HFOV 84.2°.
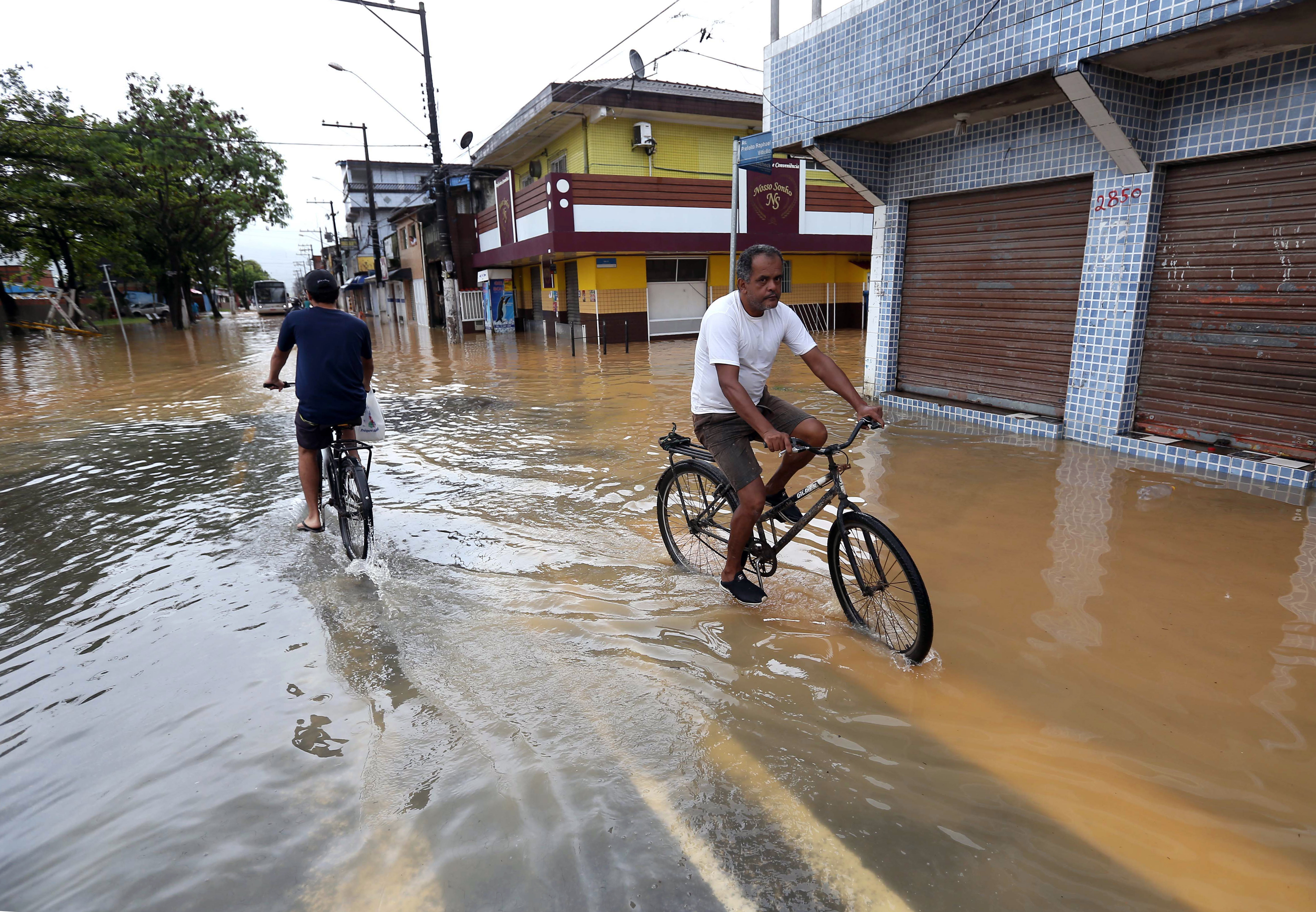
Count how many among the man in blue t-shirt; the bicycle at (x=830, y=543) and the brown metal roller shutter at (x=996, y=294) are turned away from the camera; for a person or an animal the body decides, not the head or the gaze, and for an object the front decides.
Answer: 1

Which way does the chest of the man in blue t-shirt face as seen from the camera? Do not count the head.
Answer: away from the camera

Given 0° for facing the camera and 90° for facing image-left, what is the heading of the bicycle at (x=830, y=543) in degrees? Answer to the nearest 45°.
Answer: approximately 315°

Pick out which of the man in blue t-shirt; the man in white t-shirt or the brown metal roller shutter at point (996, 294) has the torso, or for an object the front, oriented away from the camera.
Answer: the man in blue t-shirt

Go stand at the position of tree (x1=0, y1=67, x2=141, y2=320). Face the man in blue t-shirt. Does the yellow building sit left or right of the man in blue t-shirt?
left

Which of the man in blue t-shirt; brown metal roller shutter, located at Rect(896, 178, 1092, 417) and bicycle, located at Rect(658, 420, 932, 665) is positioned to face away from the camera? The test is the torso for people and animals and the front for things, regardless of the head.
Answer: the man in blue t-shirt

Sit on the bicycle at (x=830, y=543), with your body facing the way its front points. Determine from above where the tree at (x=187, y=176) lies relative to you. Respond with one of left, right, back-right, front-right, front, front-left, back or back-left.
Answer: back

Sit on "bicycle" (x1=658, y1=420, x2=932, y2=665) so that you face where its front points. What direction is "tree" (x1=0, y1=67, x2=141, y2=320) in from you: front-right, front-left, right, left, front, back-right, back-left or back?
back

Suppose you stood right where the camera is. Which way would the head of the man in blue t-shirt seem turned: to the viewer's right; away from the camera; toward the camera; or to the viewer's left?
away from the camera

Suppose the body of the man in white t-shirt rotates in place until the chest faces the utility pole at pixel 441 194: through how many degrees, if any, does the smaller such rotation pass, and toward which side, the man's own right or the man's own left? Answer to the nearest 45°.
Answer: approximately 180°

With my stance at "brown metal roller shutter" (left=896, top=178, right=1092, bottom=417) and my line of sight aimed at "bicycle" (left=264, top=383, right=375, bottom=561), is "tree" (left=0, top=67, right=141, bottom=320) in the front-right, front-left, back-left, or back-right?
front-right

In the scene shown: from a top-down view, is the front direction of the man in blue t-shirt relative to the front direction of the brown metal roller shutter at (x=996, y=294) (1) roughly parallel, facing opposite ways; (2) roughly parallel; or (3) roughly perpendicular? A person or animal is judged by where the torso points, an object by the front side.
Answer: roughly perpendicular

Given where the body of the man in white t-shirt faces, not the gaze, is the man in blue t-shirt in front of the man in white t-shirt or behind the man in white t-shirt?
behind

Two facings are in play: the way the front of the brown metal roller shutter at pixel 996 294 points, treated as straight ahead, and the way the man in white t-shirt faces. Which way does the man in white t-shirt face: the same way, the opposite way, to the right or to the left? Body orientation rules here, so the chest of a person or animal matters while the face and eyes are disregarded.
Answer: to the left

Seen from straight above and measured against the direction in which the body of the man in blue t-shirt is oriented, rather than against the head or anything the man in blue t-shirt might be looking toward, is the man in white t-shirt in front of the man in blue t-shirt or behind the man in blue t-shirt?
behind

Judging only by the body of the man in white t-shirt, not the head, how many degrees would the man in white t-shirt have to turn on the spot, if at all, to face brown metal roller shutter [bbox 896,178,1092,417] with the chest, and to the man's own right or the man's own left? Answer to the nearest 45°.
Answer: approximately 90° to the man's own left

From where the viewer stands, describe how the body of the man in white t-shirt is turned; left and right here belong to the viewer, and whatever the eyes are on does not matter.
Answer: facing the viewer and to the right of the viewer

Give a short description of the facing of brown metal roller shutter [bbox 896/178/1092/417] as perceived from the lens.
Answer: facing the viewer and to the left of the viewer

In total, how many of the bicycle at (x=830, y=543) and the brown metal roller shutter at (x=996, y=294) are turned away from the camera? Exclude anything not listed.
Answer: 0
